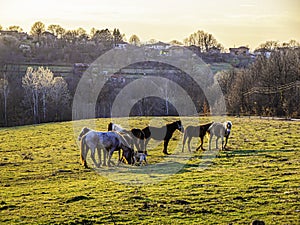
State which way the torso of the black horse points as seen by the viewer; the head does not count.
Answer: to the viewer's right

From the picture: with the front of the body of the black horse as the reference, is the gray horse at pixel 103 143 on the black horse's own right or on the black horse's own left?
on the black horse's own right

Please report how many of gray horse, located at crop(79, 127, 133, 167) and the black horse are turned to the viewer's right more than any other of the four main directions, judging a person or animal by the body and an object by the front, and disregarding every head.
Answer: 2

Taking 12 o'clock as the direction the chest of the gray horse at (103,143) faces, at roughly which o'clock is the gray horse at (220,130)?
the gray horse at (220,130) is roughly at 11 o'clock from the gray horse at (103,143).

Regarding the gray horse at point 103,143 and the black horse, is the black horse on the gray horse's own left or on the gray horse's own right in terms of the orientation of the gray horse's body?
on the gray horse's own left

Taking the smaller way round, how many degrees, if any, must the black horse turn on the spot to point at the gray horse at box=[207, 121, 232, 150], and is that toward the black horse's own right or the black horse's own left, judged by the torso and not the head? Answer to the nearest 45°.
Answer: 0° — it already faces it

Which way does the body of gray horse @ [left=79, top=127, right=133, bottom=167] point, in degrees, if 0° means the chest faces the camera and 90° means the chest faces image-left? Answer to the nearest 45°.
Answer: approximately 270°
